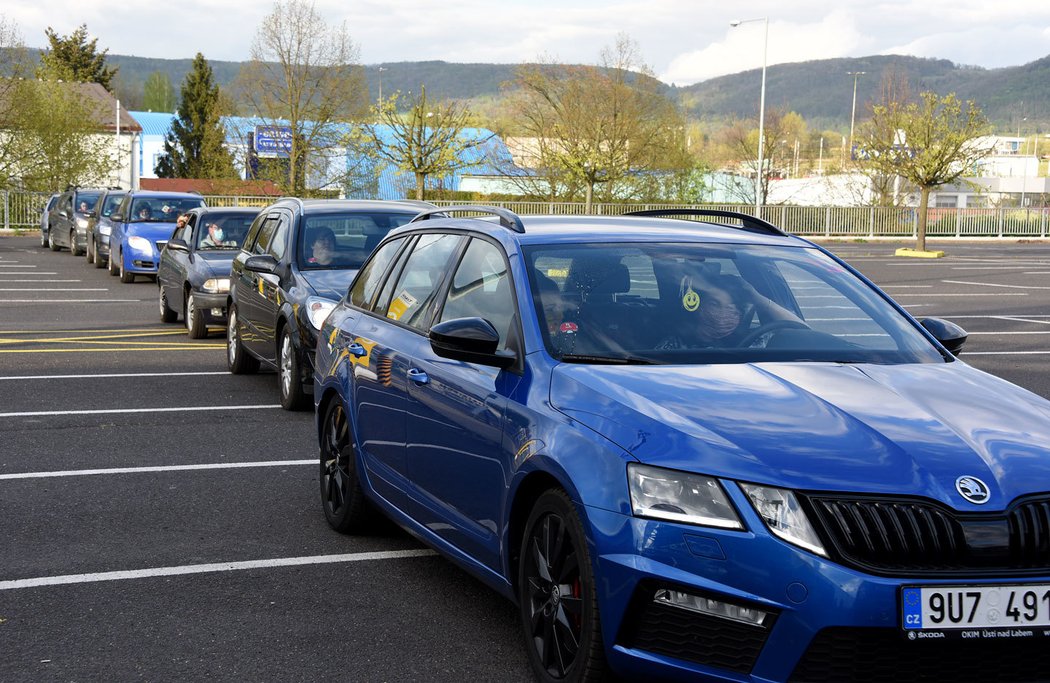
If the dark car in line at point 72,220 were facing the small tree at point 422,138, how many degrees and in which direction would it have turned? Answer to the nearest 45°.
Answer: approximately 90° to its left

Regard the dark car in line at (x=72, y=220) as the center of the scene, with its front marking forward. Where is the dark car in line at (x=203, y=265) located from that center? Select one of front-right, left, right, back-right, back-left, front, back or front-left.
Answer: front-right

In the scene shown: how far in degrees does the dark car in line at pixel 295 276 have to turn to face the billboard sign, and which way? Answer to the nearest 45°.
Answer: approximately 135° to its left

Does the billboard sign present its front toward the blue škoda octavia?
yes

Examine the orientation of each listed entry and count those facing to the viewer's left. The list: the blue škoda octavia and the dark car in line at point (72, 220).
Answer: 0

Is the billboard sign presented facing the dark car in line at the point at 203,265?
yes

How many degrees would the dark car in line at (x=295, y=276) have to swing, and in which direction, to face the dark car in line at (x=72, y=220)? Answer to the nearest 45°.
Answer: approximately 135° to its left

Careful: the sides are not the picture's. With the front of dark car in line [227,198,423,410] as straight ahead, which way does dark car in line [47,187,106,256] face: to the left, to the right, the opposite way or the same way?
the same way

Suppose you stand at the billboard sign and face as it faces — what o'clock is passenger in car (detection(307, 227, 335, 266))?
The passenger in car is roughly at 12 o'clock from the billboard sign.

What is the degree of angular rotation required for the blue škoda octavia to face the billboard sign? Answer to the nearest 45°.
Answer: approximately 135° to its left

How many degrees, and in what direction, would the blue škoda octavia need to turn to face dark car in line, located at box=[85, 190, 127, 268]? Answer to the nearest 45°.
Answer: approximately 180°

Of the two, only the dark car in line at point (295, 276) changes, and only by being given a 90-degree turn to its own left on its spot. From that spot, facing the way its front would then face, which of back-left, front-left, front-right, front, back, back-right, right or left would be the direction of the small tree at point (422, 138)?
front-left

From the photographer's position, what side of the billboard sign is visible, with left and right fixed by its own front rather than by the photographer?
front

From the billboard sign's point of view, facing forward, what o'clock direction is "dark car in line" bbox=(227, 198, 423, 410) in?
The dark car in line is roughly at 12 o'clock from the billboard sign.

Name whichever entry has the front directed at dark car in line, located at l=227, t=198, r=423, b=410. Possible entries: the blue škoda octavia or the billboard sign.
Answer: the billboard sign

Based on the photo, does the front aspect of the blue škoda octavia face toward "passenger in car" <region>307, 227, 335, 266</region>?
no

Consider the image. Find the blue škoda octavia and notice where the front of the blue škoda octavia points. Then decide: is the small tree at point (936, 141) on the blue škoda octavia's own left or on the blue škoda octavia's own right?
on the blue škoda octavia's own left

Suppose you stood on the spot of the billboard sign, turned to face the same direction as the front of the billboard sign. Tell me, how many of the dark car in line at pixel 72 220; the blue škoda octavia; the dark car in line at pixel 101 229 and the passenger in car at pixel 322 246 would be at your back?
0

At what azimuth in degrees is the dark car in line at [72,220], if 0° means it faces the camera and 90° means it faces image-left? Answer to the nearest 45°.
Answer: approximately 315°

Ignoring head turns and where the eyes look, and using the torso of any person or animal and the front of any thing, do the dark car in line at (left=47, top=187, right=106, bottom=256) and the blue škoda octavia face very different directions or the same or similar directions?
same or similar directions

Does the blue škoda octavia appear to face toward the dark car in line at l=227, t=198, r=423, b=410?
no
